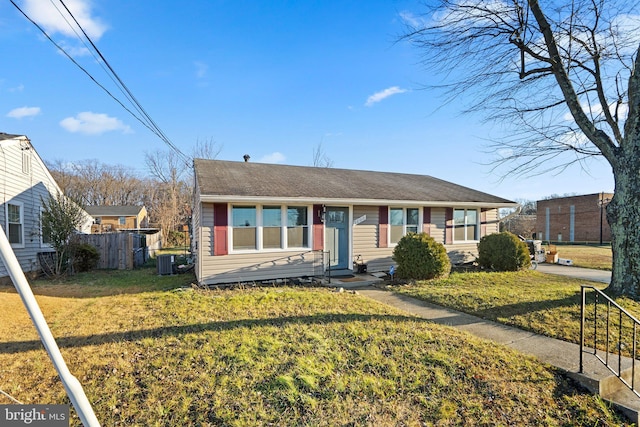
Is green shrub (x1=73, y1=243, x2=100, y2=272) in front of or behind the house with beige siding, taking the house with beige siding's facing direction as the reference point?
behind

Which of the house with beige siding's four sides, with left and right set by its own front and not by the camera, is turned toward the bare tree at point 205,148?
back

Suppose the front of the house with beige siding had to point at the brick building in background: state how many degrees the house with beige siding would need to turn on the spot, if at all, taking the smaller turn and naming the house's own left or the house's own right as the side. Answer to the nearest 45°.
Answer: approximately 90° to the house's own left

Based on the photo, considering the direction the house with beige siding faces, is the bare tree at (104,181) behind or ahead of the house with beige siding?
behind

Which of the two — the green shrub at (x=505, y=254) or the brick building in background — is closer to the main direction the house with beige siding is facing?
the green shrub

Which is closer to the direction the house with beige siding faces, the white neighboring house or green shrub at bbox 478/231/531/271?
the green shrub

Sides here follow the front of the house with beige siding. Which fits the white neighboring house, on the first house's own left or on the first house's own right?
on the first house's own right

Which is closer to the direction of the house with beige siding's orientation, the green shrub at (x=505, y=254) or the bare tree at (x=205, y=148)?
the green shrub

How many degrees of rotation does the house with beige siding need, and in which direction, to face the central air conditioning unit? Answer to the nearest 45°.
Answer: approximately 135° to its right

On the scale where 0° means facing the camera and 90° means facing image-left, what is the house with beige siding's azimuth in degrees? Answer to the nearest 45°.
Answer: approximately 315°

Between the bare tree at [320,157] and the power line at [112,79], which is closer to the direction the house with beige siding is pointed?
the power line
